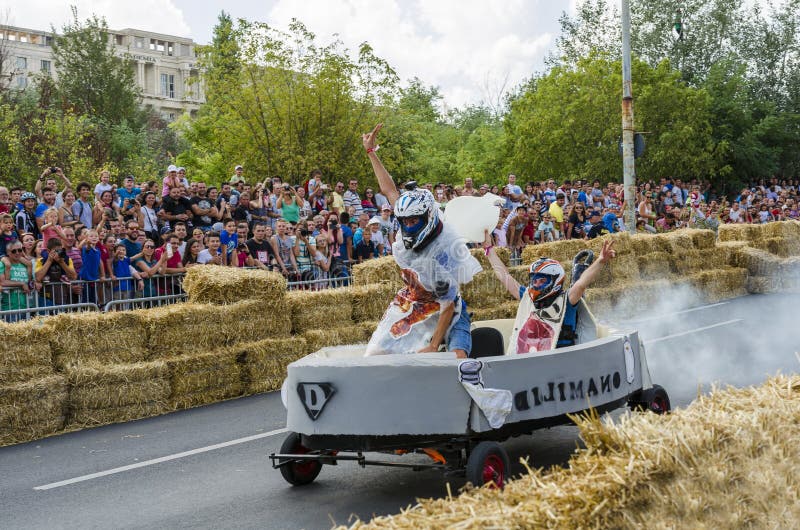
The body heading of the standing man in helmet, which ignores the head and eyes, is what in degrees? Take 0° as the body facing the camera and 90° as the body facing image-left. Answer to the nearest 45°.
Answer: approximately 45°

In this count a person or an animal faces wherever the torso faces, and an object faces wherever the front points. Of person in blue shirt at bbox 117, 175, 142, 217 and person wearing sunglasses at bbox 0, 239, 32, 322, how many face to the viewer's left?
0

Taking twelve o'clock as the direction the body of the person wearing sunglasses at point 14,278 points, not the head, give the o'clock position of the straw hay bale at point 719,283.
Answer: The straw hay bale is roughly at 10 o'clock from the person wearing sunglasses.

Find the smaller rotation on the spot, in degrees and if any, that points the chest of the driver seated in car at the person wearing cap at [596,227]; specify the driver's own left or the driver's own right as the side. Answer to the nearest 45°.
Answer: approximately 135° to the driver's own right

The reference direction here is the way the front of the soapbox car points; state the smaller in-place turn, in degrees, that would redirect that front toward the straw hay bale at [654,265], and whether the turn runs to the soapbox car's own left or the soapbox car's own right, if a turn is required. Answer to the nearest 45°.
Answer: approximately 135° to the soapbox car's own right

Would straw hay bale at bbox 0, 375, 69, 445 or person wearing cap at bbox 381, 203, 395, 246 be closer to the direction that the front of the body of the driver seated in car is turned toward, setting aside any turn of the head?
the straw hay bale

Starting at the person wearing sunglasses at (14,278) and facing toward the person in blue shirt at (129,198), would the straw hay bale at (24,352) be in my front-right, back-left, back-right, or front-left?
back-right

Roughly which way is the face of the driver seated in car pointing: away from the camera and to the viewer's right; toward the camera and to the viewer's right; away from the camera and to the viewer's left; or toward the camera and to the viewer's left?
toward the camera and to the viewer's left

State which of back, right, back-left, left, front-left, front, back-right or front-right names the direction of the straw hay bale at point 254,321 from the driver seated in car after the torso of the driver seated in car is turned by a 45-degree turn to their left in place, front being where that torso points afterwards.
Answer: back-right

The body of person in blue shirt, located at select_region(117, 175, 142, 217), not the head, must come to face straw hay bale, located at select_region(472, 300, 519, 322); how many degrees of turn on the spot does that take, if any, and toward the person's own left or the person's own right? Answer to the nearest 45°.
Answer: approximately 90° to the person's own left

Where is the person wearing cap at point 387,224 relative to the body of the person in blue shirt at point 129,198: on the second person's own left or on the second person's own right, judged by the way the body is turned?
on the second person's own left

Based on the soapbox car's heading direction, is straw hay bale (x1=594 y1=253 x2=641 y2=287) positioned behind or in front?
behind

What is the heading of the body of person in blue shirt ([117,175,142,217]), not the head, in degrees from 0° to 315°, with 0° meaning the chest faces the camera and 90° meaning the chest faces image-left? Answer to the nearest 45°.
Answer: approximately 0°
